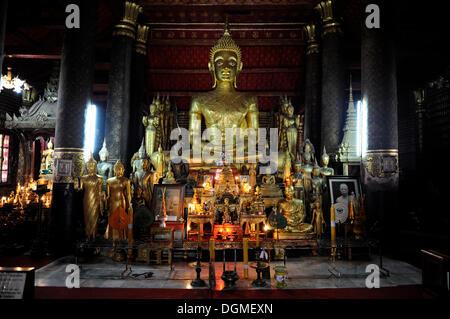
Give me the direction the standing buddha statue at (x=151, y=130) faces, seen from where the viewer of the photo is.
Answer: facing the viewer

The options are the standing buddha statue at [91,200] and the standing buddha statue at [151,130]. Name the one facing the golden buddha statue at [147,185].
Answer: the standing buddha statue at [151,130]

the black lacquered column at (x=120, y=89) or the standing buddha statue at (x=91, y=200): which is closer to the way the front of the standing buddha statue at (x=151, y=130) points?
the standing buddha statue

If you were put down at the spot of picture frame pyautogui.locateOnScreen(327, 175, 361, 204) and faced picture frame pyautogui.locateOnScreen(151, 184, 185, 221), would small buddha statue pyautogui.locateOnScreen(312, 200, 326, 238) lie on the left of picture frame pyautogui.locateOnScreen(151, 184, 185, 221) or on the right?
left

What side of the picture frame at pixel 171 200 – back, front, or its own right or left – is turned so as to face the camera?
front

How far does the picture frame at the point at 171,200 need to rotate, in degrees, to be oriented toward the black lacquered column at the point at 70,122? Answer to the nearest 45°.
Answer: approximately 90° to its right

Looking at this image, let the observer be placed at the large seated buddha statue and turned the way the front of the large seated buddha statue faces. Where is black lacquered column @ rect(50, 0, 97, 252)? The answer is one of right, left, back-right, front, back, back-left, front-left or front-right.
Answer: front-right

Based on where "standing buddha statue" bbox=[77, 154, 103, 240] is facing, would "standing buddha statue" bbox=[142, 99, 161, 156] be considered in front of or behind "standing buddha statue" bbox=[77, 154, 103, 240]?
behind

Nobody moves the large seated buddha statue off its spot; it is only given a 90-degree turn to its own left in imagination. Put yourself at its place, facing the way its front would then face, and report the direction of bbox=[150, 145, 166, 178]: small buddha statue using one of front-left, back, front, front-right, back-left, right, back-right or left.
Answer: back-right

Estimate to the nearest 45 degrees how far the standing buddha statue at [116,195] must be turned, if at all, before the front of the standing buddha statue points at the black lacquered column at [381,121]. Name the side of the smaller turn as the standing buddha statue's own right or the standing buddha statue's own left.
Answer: approximately 90° to the standing buddha statue's own left
